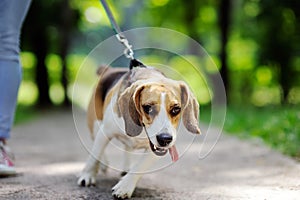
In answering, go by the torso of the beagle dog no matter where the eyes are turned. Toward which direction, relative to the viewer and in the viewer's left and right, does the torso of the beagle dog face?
facing the viewer and to the right of the viewer

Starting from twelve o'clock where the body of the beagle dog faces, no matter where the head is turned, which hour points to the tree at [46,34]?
The tree is roughly at 7 o'clock from the beagle dog.
